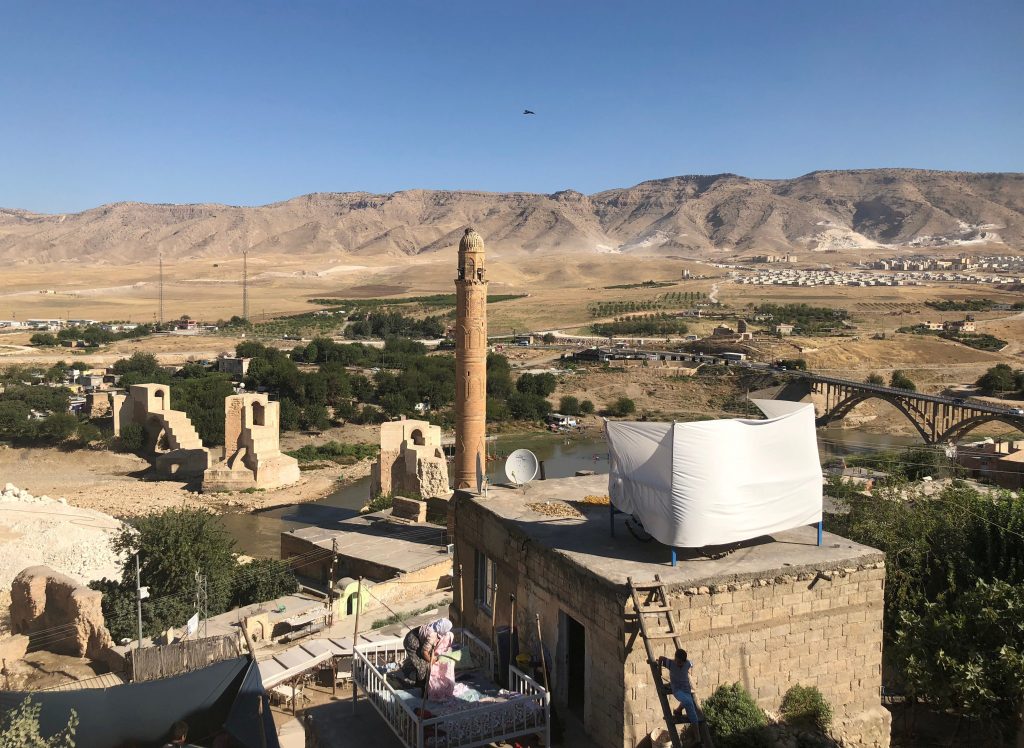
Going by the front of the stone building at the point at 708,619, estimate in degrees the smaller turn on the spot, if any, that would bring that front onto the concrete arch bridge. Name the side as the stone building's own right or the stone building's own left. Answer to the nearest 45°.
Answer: approximately 135° to the stone building's own right

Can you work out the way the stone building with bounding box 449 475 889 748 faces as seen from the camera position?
facing the viewer and to the left of the viewer

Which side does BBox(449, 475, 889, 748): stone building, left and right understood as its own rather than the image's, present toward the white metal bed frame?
front

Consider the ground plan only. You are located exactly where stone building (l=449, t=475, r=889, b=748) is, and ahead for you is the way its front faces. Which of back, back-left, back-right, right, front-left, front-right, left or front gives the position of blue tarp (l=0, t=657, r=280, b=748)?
front-right

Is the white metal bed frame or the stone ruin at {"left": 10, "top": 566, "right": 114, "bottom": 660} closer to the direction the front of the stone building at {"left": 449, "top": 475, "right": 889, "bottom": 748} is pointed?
the white metal bed frame

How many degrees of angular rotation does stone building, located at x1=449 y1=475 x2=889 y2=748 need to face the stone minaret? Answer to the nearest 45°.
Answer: approximately 135° to its right

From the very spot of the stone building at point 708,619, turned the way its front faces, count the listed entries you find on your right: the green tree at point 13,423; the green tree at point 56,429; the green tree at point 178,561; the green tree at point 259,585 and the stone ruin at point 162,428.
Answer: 5

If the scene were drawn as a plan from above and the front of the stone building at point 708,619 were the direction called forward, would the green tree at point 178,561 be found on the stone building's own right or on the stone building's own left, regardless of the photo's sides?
on the stone building's own right

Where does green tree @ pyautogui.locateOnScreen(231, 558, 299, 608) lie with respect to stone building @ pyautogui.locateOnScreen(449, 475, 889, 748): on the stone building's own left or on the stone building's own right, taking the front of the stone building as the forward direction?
on the stone building's own right

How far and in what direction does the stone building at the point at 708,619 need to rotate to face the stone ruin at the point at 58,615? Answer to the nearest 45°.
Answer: approximately 90° to its right

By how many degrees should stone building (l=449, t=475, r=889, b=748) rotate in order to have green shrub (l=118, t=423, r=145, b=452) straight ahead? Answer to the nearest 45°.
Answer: approximately 90° to its right

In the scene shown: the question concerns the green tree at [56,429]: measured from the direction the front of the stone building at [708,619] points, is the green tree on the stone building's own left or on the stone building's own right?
on the stone building's own right

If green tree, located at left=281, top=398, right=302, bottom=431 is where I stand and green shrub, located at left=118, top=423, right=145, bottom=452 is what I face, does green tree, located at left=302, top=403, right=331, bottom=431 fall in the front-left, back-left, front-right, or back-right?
back-left

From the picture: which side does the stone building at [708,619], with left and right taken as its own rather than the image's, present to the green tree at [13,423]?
right
